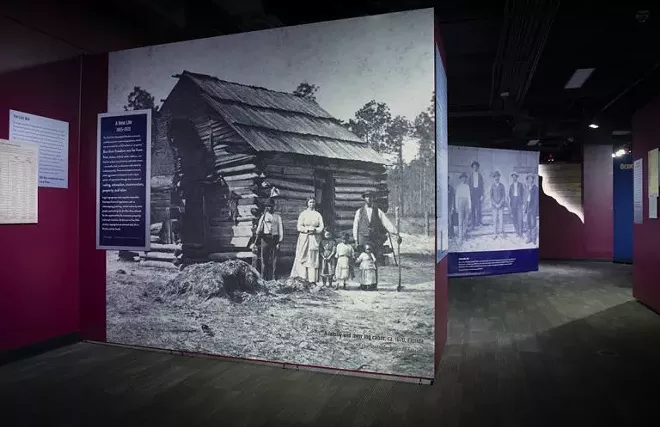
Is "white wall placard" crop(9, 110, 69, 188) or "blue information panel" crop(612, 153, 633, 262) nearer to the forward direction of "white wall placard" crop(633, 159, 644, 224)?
the white wall placard

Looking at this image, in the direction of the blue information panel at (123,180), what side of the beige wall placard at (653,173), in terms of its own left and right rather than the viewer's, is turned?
front

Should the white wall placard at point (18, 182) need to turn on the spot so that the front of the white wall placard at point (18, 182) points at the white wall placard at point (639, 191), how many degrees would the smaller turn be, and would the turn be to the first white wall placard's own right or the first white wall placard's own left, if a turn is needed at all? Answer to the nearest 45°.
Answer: approximately 45° to the first white wall placard's own left

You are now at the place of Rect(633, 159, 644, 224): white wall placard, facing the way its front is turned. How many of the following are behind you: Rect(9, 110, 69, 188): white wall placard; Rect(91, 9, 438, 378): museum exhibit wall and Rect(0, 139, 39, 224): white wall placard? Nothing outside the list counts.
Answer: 0

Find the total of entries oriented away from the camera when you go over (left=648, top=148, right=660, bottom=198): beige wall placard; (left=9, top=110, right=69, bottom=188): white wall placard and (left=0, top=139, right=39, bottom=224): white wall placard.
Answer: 0

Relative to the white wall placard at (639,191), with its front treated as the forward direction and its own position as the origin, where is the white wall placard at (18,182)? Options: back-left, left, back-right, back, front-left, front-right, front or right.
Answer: front

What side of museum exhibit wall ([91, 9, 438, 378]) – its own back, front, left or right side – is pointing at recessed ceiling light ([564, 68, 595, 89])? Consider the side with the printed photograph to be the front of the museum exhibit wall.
back

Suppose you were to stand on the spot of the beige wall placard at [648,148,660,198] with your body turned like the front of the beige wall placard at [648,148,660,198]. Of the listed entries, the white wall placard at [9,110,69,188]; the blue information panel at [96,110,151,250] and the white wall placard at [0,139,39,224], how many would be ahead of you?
3

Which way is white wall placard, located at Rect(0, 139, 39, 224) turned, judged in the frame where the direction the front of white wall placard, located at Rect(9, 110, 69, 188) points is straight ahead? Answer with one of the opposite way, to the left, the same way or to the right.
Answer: the same way

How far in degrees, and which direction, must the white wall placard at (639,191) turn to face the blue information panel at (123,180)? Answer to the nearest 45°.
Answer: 0° — it already faces it

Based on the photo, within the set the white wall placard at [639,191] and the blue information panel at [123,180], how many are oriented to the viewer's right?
0

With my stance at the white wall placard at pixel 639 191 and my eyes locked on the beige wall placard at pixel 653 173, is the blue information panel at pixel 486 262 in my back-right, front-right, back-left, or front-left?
back-right

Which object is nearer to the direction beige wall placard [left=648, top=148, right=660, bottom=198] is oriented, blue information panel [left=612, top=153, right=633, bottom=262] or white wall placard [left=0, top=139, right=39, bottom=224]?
the white wall placard

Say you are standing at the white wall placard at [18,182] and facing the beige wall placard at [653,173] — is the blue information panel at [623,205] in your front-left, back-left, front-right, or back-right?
front-left

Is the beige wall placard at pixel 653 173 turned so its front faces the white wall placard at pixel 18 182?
yes

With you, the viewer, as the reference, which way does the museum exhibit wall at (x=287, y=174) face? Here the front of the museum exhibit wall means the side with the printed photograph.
facing the viewer and to the left of the viewer

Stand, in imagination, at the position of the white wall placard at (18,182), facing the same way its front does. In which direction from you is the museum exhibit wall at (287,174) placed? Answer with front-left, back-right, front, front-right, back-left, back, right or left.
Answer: front

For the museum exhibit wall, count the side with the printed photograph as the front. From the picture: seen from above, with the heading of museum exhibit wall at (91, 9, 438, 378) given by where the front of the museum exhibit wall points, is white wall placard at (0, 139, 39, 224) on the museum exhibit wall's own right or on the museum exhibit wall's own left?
on the museum exhibit wall's own right

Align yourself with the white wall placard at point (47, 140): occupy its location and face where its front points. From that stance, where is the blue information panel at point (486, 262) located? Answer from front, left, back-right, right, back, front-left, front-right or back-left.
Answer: front-left

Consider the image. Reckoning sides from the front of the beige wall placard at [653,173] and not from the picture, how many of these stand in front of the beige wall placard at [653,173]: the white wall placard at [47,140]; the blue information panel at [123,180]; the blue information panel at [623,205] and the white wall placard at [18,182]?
3

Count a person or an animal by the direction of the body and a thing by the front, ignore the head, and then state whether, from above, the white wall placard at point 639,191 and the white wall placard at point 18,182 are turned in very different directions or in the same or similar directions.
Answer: very different directions

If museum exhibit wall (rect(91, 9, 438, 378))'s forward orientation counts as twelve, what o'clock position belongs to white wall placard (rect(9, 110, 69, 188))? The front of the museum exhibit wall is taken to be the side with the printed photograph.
The white wall placard is roughly at 2 o'clock from the museum exhibit wall.
